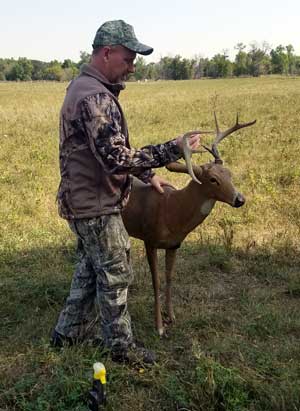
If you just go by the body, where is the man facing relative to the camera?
to the viewer's right

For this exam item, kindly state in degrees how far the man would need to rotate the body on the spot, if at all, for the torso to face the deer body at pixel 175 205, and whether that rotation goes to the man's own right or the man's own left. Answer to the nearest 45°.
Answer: approximately 45° to the man's own left

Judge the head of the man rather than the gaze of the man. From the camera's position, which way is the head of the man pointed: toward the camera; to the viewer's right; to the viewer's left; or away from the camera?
to the viewer's right

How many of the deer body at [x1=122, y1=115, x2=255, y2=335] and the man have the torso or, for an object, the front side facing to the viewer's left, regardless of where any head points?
0

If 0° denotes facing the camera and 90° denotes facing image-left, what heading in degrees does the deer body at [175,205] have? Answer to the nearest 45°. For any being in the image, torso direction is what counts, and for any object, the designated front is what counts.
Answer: approximately 315°
